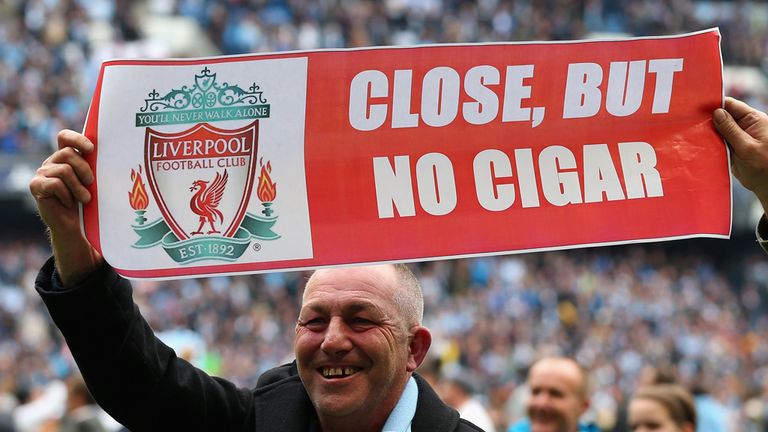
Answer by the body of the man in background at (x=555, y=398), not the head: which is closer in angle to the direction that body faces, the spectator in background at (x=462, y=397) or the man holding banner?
the man holding banner

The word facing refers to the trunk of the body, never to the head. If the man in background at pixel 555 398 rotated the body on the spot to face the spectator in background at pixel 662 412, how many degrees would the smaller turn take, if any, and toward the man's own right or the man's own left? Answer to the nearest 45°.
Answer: approximately 135° to the man's own left

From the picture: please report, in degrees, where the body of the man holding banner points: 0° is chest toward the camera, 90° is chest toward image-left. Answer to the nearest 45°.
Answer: approximately 45°

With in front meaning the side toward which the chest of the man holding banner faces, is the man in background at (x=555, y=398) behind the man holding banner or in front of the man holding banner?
behind

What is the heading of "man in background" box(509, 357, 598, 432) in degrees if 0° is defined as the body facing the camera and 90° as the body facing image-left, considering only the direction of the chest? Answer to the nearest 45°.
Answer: approximately 45°

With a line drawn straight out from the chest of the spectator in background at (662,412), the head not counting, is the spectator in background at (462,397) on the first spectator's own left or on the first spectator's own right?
on the first spectator's own right

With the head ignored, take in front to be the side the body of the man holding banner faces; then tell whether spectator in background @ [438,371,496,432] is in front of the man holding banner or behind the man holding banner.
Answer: behind
